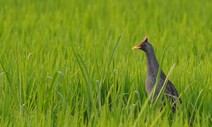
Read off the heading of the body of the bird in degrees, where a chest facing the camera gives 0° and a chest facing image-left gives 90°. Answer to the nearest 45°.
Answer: approximately 90°
